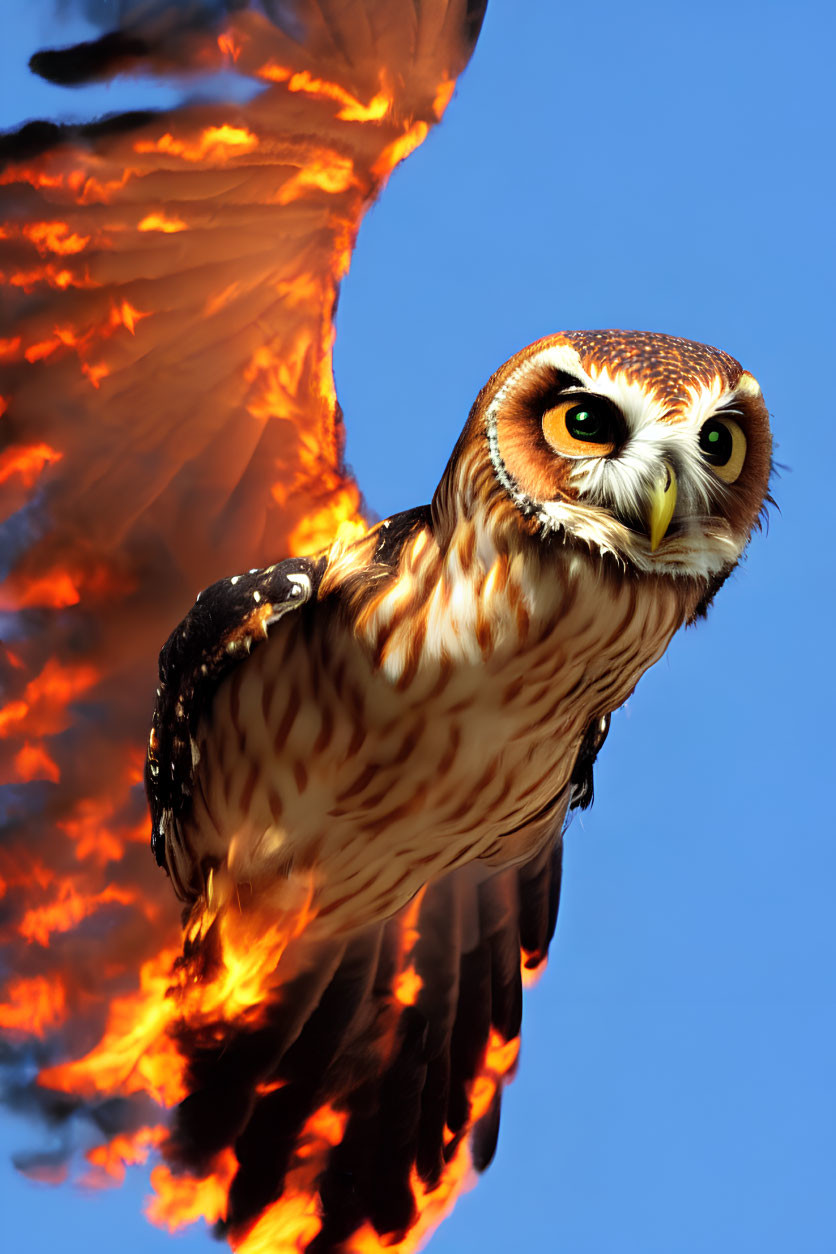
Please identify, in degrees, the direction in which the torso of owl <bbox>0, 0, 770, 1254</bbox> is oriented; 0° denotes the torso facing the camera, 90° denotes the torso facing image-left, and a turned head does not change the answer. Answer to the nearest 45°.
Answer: approximately 315°
